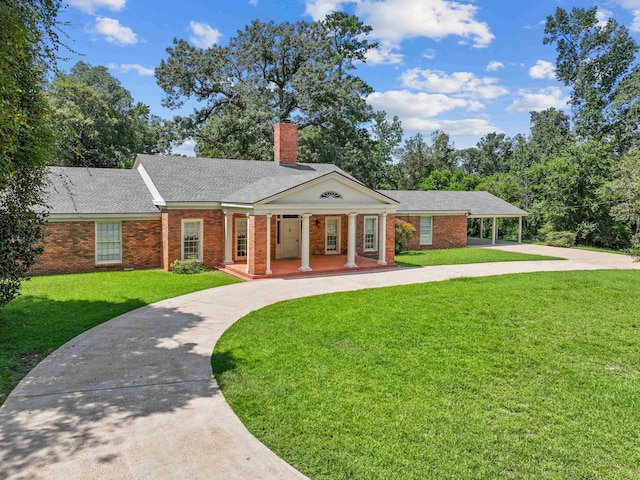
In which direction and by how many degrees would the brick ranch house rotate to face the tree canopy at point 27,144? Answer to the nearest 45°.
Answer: approximately 45° to its right

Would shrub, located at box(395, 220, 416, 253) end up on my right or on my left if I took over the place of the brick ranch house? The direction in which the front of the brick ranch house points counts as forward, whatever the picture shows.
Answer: on my left

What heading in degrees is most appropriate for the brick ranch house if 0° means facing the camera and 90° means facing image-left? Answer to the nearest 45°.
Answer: approximately 315°

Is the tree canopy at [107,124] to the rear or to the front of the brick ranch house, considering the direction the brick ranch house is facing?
to the rear

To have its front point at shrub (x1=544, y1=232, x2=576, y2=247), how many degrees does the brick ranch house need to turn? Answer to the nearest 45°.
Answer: approximately 90° to its left

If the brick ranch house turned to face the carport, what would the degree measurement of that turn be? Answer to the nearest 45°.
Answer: approximately 90° to its left

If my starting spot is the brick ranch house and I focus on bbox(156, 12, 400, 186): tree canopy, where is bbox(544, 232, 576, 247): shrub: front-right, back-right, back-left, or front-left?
front-right

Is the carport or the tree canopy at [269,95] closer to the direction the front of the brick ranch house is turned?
the carport
